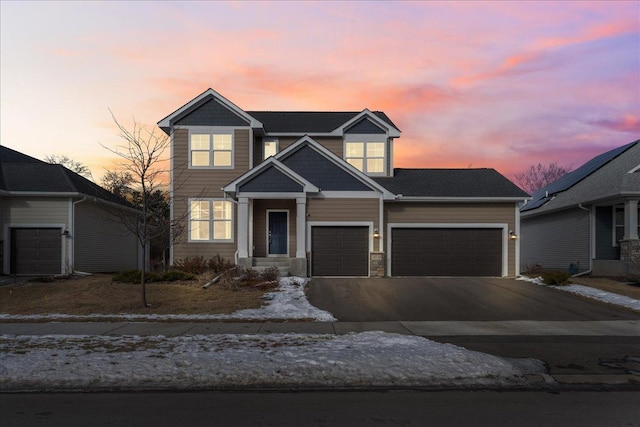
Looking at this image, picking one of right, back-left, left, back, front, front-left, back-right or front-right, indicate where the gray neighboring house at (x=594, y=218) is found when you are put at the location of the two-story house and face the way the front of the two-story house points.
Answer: left

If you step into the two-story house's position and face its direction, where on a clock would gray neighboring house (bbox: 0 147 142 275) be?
The gray neighboring house is roughly at 3 o'clock from the two-story house.

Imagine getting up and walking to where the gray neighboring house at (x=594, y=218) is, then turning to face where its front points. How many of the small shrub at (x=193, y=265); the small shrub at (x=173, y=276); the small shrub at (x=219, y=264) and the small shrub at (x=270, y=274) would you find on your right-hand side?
4

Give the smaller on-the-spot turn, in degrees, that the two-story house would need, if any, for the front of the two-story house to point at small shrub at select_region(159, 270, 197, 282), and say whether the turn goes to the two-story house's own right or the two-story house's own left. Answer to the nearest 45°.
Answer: approximately 45° to the two-story house's own right

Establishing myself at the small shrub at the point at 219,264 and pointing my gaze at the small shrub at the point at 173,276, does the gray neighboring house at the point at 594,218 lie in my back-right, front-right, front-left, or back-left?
back-left

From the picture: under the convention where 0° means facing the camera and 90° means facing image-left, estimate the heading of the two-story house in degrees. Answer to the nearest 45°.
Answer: approximately 0°

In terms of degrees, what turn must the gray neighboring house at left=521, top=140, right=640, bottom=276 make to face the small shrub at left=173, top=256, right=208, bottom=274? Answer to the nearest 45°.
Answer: approximately 90° to its right

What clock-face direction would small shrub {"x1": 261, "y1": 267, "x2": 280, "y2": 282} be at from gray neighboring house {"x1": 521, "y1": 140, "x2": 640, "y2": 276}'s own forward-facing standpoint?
The small shrub is roughly at 3 o'clock from the gray neighboring house.

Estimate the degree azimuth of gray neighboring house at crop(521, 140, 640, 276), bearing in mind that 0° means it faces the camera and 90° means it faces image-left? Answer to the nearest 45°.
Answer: approximately 315°

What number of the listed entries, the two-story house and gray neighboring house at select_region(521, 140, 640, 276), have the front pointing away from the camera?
0

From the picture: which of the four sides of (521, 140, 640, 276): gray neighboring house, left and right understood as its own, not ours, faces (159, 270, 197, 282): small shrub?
right

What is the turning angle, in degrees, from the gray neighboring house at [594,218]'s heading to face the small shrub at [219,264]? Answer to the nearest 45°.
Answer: approximately 90° to its right

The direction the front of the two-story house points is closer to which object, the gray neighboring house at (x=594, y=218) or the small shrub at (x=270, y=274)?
the small shrub
